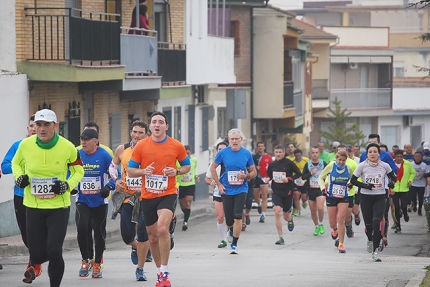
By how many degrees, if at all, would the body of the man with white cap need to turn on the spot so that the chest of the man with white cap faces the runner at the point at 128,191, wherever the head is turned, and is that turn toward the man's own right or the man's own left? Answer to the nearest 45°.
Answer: approximately 135° to the man's own left

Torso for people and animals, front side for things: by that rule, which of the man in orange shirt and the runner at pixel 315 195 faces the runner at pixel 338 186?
the runner at pixel 315 195

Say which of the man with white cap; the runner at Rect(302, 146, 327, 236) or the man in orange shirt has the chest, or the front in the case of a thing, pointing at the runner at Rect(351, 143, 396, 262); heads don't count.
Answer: the runner at Rect(302, 146, 327, 236)

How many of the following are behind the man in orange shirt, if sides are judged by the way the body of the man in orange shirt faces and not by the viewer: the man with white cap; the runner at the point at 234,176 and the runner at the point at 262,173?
2

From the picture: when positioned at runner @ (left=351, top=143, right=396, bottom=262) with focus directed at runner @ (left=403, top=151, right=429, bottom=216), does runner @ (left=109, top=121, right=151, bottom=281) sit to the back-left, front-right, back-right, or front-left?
back-left

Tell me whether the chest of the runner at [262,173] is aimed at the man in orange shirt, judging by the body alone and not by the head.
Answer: yes

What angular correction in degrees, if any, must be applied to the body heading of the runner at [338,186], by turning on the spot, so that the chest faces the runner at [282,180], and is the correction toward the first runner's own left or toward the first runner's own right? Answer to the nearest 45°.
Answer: approximately 135° to the first runner's own right

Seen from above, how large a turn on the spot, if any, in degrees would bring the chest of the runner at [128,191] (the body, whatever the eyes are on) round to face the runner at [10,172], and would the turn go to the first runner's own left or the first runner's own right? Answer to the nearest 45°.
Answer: approximately 135° to the first runner's own right

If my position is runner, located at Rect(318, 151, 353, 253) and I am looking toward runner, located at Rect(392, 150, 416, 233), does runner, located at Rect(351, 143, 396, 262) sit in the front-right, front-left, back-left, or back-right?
back-right

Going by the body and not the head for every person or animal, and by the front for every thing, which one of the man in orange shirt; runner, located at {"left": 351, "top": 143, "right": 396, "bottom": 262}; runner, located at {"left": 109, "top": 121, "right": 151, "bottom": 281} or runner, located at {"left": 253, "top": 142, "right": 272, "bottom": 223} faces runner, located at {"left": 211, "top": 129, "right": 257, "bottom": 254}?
runner, located at {"left": 253, "top": 142, "right": 272, "bottom": 223}

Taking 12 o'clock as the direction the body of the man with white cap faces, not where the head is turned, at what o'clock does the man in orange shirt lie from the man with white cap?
The man in orange shirt is roughly at 8 o'clock from the man with white cap.

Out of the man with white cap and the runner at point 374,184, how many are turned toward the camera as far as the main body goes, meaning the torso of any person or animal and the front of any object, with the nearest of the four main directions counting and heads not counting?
2

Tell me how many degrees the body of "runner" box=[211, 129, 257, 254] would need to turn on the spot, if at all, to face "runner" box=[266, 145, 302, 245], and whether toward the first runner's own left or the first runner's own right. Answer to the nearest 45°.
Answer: approximately 180°

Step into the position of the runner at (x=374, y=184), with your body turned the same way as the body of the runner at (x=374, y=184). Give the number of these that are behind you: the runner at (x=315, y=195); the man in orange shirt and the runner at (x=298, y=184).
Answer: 2
